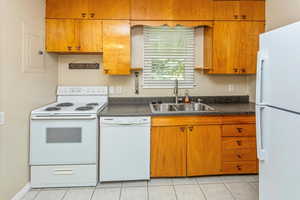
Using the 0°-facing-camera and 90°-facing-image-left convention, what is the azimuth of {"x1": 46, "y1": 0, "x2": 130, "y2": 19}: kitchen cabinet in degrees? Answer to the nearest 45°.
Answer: approximately 0°

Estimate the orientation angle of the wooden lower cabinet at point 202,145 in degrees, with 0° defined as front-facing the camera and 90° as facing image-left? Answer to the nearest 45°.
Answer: approximately 0°

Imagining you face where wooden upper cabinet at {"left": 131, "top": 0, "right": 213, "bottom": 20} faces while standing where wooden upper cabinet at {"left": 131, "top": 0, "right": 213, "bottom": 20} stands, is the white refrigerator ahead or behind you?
ahead
